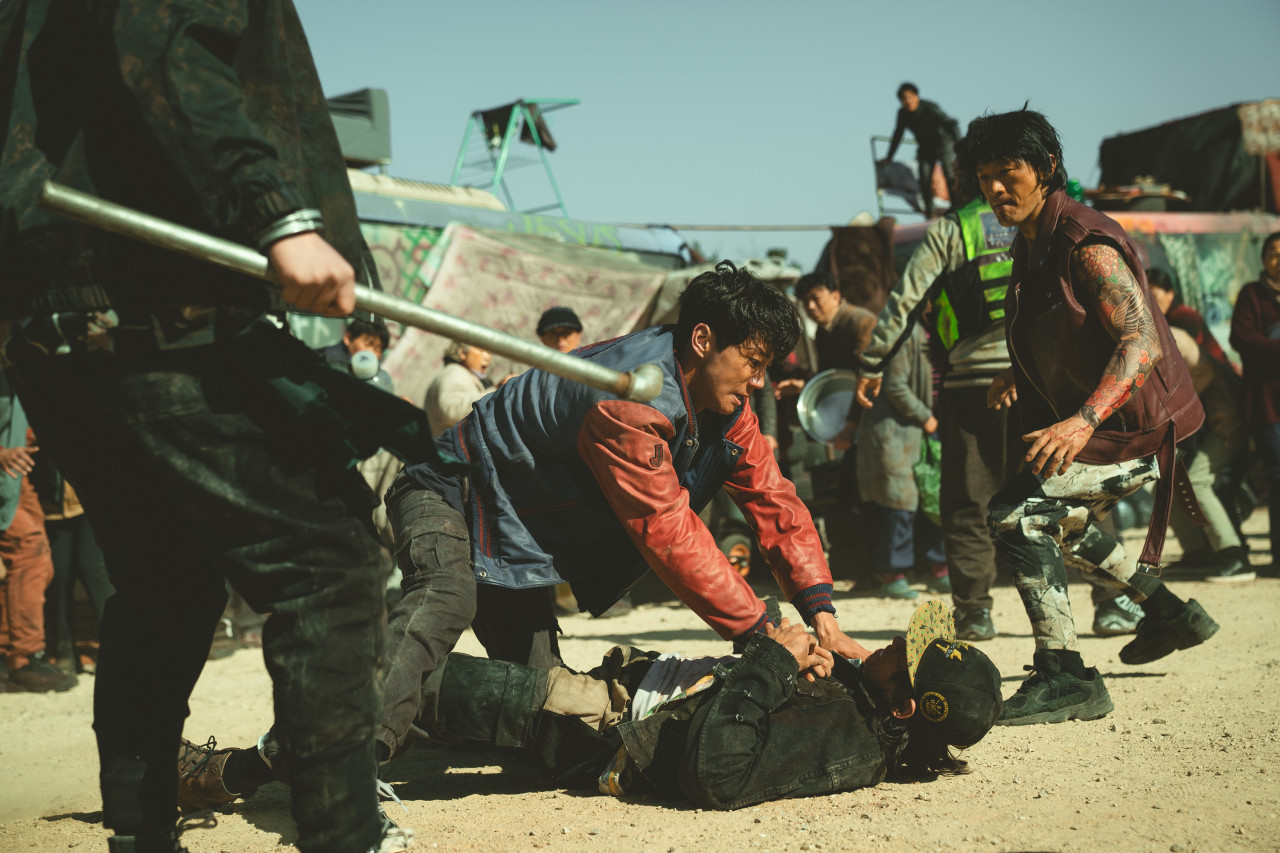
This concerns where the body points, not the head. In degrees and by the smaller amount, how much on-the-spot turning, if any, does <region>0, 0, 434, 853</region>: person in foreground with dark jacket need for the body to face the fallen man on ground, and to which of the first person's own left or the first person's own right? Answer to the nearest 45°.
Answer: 0° — they already face them

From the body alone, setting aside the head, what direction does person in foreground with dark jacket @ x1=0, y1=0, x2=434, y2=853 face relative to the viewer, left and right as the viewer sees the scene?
facing away from the viewer and to the right of the viewer

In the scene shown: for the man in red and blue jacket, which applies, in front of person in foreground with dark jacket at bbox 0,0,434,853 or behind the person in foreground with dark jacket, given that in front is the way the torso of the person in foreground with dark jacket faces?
in front

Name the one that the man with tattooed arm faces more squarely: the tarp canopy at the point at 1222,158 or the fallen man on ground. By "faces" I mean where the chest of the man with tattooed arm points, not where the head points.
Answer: the fallen man on ground

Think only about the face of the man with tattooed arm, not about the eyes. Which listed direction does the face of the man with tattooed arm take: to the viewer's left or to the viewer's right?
to the viewer's left

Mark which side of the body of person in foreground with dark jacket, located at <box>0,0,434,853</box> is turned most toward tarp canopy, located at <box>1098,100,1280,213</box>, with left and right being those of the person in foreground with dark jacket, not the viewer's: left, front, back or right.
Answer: front

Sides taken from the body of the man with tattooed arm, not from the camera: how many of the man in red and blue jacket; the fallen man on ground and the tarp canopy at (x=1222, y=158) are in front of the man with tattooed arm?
2

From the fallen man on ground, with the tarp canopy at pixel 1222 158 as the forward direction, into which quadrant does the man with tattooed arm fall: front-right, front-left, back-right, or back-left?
front-right

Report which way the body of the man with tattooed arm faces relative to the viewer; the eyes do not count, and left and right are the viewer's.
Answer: facing the viewer and to the left of the viewer

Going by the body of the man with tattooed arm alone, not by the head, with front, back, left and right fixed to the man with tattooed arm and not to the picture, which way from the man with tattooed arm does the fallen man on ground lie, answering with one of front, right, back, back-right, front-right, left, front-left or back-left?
front
